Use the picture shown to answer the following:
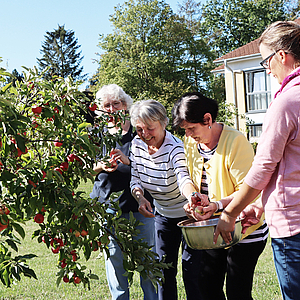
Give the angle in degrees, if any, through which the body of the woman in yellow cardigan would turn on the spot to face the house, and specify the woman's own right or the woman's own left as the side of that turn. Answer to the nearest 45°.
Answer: approximately 135° to the woman's own right

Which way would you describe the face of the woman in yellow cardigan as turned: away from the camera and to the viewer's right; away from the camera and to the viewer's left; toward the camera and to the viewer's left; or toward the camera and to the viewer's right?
toward the camera and to the viewer's left

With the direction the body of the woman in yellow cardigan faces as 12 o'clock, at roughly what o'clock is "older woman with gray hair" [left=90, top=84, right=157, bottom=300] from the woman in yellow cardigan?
The older woman with gray hair is roughly at 3 o'clock from the woman in yellow cardigan.

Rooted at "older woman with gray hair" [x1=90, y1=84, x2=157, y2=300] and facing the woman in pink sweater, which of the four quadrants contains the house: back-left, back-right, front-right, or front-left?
back-left

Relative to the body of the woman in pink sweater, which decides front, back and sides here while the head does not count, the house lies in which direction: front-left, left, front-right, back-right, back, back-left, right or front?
right

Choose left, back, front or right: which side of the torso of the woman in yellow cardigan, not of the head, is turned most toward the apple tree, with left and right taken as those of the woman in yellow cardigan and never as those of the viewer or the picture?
front

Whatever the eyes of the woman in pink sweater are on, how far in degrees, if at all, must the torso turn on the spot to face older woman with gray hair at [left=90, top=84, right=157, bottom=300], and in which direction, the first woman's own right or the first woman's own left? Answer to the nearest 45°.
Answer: approximately 45° to the first woman's own right

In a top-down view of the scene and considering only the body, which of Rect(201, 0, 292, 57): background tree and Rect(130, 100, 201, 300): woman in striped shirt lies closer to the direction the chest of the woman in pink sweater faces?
the woman in striped shirt

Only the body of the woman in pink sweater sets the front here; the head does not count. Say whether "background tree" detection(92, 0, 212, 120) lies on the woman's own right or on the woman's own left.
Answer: on the woman's own right

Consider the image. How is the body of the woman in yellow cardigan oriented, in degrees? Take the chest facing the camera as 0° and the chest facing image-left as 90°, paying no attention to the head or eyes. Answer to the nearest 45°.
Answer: approximately 45°

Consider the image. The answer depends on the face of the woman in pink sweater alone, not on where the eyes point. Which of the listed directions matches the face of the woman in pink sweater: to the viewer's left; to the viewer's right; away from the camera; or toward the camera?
to the viewer's left

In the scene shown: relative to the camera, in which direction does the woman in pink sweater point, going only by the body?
to the viewer's left

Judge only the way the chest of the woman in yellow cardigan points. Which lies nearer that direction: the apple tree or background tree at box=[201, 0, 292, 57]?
the apple tree
